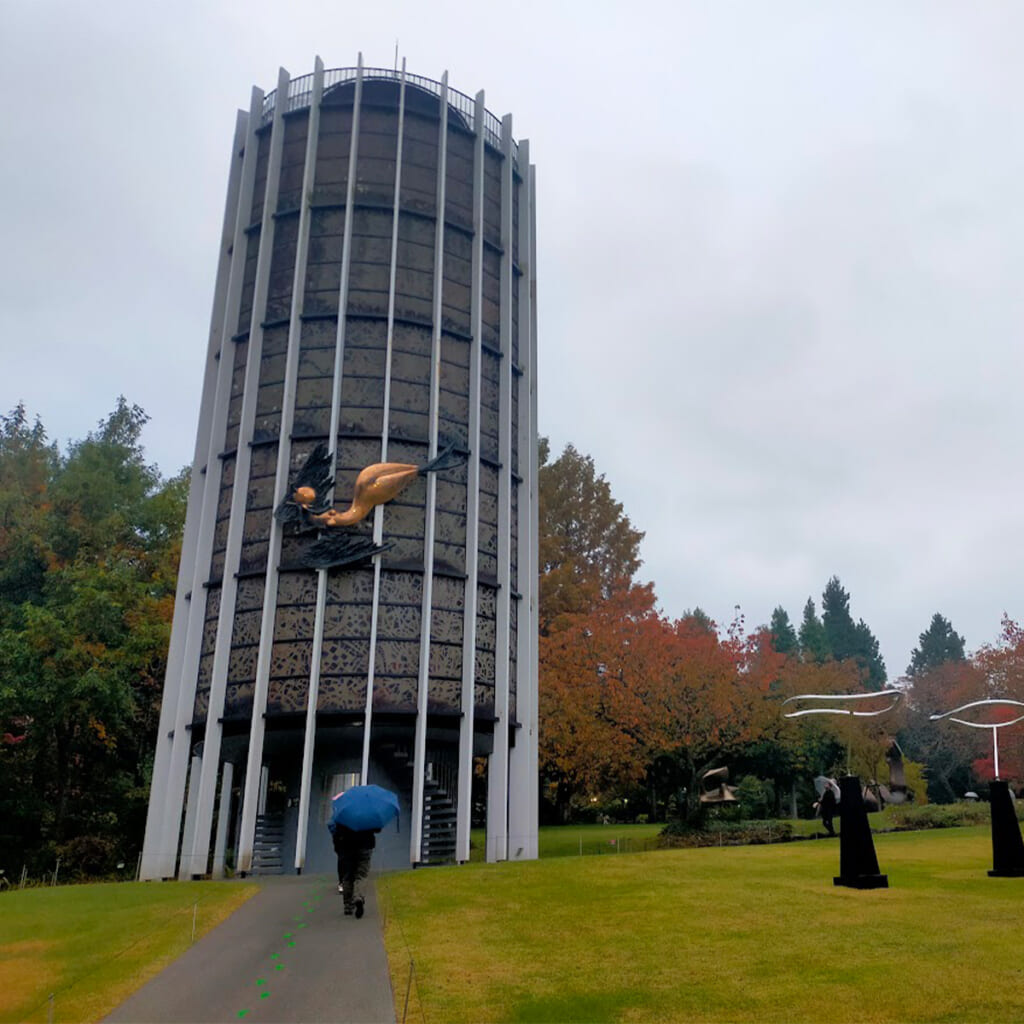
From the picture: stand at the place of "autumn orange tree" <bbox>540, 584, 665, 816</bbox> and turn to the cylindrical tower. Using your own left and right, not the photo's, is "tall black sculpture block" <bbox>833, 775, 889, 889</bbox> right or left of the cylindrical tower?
left

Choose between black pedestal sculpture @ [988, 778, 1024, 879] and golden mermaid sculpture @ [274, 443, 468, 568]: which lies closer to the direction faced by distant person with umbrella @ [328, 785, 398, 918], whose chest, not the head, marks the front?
the golden mermaid sculpture

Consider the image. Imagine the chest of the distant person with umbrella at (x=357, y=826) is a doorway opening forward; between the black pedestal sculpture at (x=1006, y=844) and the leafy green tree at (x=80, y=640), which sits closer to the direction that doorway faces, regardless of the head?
the leafy green tree

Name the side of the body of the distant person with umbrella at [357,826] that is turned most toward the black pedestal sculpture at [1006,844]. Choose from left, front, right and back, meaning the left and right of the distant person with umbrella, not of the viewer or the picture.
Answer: right

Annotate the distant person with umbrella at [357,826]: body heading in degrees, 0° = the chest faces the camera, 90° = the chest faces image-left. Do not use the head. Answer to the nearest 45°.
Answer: approximately 180°

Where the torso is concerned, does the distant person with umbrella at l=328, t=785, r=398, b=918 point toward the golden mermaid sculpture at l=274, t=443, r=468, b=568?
yes

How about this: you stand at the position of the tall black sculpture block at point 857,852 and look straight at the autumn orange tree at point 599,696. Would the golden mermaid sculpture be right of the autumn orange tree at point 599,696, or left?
left

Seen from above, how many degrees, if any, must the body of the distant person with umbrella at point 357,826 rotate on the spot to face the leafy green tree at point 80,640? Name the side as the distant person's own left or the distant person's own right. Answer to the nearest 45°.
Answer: approximately 45° to the distant person's own left

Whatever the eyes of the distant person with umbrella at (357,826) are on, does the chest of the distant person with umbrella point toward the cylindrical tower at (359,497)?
yes
